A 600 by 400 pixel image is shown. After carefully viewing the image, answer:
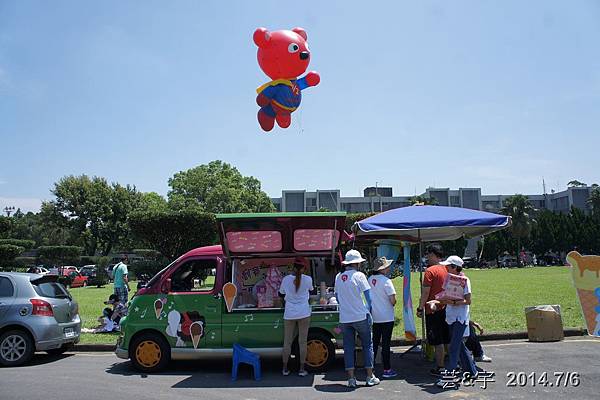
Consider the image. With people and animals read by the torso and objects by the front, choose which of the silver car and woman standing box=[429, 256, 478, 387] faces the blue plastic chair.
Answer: the woman standing

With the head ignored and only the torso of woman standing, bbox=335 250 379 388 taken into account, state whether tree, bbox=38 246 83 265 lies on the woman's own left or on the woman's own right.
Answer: on the woman's own left

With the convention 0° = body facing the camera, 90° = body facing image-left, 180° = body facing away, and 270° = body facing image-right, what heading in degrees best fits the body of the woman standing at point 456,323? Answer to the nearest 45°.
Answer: approximately 90°

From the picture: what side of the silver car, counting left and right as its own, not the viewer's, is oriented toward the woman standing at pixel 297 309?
back

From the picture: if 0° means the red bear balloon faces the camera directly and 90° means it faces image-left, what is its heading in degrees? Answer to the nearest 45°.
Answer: approximately 315°

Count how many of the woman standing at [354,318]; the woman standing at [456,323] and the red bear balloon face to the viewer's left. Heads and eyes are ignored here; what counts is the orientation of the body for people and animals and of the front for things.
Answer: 1

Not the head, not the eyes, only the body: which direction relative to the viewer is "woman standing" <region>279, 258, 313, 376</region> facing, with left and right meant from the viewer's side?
facing away from the viewer

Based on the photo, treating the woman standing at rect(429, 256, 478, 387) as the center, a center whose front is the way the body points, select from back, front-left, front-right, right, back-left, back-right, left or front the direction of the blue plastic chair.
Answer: front

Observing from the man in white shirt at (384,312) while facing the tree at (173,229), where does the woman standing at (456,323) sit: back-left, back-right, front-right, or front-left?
back-right

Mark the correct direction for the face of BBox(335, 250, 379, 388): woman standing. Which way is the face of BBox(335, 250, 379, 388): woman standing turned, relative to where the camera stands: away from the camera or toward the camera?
away from the camera

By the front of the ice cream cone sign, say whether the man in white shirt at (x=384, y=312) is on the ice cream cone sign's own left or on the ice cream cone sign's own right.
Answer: on the ice cream cone sign's own right

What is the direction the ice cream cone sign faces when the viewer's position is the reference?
facing the viewer

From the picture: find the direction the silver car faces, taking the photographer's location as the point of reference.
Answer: facing away from the viewer and to the left of the viewer
